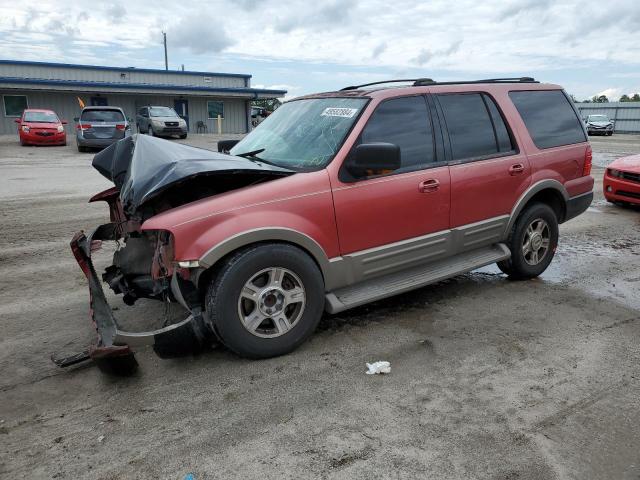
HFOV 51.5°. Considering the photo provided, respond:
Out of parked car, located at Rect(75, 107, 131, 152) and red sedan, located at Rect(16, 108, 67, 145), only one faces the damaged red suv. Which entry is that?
the red sedan

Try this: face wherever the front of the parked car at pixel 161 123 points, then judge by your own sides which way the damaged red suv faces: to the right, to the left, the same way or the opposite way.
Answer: to the right

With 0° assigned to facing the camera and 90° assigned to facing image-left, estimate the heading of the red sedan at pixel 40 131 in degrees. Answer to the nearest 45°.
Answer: approximately 0°

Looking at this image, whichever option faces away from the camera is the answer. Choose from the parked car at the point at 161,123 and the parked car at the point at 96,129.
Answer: the parked car at the point at 96,129

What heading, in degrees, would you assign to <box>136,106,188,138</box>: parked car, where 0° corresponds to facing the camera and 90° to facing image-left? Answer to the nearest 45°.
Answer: approximately 315°

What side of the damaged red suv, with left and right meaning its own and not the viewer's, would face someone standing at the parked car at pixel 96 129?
right

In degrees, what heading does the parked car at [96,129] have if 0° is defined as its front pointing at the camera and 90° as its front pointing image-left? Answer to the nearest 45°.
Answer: approximately 180°

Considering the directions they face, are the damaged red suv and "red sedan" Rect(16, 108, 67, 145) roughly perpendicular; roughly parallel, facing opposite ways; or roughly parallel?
roughly perpendicular

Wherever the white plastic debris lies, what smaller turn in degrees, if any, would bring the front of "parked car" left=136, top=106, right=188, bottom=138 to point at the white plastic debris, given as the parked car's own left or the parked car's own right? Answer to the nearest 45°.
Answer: approximately 45° to the parked car's own right

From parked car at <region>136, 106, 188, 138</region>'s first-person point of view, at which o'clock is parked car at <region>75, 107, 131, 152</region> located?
parked car at <region>75, 107, 131, 152</region> is roughly at 2 o'clock from parked car at <region>136, 106, 188, 138</region>.

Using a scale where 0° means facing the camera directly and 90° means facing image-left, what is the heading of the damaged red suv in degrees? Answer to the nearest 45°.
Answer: approximately 45°

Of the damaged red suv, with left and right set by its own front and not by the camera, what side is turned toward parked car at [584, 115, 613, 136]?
back

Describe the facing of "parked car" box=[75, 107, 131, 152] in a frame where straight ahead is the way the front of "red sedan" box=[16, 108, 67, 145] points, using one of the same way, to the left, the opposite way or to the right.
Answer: the opposite way
